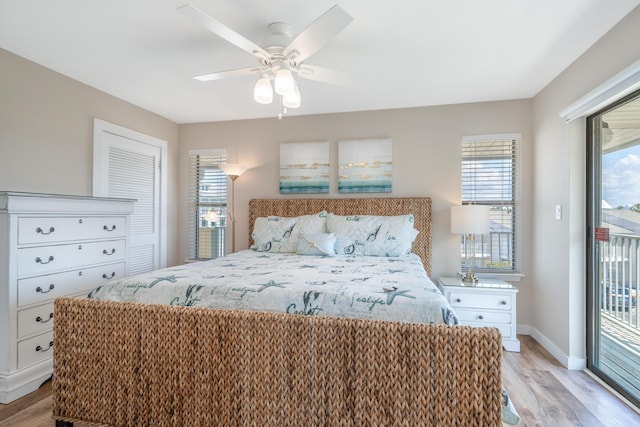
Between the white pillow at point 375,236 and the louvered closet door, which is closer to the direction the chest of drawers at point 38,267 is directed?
the white pillow

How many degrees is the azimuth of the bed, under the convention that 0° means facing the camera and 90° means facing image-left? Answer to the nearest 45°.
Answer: approximately 0°

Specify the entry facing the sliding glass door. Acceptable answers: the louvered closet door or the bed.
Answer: the louvered closet door

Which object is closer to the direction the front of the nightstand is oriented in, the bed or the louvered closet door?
the bed

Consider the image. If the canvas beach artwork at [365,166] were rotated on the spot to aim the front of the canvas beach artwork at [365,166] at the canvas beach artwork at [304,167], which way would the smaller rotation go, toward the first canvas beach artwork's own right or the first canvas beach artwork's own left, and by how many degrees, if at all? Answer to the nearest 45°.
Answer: approximately 90° to the first canvas beach artwork's own right

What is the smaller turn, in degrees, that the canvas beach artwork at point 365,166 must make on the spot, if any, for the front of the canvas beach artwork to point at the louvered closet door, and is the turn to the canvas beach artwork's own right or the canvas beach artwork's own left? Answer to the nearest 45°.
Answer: approximately 90° to the canvas beach artwork's own right

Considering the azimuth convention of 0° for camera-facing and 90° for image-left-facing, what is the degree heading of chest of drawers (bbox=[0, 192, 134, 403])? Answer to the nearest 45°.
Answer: approximately 315°

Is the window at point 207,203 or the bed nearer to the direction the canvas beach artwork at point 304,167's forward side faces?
the bed
